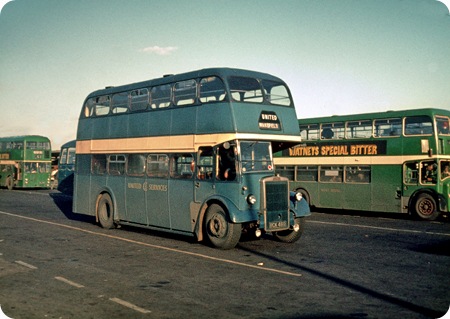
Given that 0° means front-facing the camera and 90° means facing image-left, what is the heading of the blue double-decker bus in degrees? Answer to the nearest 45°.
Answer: approximately 315°

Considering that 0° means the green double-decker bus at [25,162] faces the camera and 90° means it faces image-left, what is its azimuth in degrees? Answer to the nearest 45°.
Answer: approximately 315°

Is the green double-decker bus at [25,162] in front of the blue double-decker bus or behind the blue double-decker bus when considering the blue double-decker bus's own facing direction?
behind

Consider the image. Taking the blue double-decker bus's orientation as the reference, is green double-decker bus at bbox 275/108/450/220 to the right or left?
on its left
